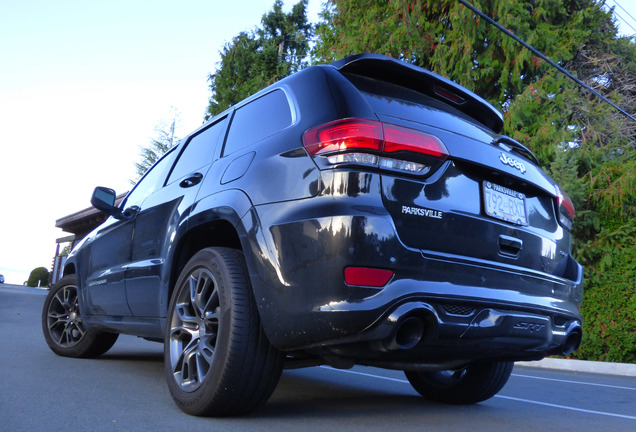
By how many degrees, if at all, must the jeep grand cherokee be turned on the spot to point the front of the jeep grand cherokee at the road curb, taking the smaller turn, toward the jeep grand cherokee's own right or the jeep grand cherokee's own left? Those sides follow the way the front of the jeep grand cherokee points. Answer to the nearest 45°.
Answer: approximately 90° to the jeep grand cherokee's own right

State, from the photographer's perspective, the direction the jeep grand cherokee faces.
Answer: facing away from the viewer and to the left of the viewer

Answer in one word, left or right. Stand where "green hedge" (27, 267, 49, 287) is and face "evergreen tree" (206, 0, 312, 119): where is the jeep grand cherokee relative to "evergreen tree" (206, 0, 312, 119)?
right

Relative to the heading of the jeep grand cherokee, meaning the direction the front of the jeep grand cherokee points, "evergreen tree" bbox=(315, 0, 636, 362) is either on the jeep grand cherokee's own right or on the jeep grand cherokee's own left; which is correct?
on the jeep grand cherokee's own right

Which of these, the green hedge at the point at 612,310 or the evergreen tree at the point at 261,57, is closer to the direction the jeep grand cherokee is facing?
the evergreen tree

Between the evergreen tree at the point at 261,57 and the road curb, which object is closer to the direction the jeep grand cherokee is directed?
the evergreen tree

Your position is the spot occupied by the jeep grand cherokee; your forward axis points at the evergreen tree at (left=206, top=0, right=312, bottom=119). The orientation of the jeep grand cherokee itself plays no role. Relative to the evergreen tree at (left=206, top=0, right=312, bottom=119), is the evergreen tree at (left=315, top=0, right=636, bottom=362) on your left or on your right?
right

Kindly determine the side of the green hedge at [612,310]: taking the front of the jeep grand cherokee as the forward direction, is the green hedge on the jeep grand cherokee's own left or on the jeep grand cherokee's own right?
on the jeep grand cherokee's own right

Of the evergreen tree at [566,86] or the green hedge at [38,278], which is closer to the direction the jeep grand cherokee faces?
the green hedge

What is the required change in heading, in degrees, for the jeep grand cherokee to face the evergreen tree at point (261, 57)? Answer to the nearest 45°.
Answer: approximately 45° to its right
